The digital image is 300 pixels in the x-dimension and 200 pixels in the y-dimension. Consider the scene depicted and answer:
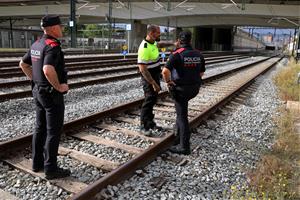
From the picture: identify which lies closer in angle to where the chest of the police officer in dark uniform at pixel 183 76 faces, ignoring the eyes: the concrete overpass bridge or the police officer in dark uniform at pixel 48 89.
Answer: the concrete overpass bridge

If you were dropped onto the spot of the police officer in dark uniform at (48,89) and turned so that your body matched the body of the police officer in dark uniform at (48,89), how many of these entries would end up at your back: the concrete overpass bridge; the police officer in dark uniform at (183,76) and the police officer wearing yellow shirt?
0

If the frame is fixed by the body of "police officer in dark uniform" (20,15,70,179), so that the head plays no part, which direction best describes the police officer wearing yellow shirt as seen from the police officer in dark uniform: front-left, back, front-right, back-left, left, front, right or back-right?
front

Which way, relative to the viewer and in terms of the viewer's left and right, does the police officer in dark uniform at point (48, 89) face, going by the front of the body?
facing away from the viewer and to the right of the viewer

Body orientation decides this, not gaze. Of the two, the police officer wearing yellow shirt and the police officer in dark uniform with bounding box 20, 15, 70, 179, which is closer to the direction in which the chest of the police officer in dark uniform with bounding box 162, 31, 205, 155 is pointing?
the police officer wearing yellow shirt

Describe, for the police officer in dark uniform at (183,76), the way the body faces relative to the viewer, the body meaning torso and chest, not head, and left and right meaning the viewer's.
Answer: facing away from the viewer and to the left of the viewer

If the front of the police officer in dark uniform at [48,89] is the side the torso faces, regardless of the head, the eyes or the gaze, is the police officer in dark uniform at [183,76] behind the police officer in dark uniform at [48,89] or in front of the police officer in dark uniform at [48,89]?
in front

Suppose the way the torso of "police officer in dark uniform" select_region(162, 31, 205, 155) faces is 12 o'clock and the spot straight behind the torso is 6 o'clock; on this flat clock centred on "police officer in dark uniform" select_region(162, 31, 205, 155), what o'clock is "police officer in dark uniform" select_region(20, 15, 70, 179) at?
"police officer in dark uniform" select_region(20, 15, 70, 179) is roughly at 9 o'clock from "police officer in dark uniform" select_region(162, 31, 205, 155).

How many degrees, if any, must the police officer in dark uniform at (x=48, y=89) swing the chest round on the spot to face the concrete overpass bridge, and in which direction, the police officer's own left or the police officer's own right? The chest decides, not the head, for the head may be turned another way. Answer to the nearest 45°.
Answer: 0° — they already face it

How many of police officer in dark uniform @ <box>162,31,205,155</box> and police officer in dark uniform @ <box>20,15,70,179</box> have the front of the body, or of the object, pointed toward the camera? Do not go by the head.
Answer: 0

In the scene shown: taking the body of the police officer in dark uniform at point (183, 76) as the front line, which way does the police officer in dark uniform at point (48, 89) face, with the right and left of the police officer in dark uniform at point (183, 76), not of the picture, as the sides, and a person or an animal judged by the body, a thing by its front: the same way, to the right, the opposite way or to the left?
to the right

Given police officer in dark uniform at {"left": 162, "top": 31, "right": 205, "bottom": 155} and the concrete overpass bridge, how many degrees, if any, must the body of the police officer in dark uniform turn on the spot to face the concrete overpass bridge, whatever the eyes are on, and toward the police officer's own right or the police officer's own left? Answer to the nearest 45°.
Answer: approximately 45° to the police officer's own right
